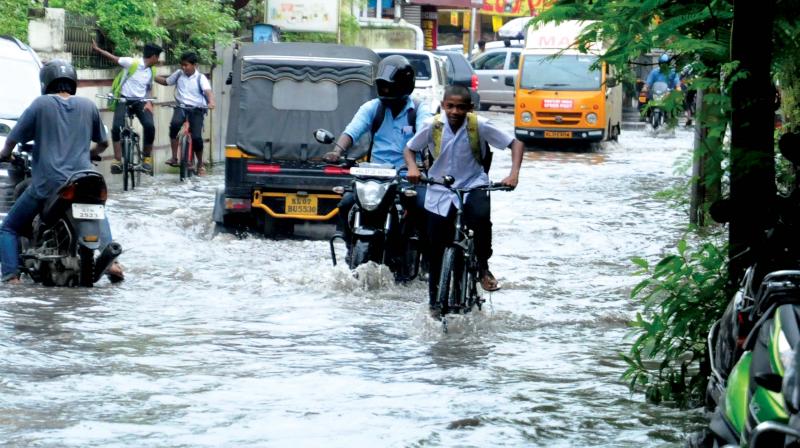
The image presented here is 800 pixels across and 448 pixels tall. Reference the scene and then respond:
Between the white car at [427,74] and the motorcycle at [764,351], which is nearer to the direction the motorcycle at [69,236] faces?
the white car

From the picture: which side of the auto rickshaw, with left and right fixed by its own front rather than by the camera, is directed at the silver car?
front

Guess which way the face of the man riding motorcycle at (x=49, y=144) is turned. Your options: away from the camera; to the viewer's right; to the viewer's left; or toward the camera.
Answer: away from the camera

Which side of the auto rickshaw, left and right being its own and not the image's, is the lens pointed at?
back

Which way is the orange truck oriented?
toward the camera

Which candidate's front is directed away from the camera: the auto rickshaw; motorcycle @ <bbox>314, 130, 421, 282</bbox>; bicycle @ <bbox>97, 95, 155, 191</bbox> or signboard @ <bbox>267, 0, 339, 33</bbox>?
the auto rickshaw

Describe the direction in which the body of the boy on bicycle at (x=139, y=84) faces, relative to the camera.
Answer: toward the camera

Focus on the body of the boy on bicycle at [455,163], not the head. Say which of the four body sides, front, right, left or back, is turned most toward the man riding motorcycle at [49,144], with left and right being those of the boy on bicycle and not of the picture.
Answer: right

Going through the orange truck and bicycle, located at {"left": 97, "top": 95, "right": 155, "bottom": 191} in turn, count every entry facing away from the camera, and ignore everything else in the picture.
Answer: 0

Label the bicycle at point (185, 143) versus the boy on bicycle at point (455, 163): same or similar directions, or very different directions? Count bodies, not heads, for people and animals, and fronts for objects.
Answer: same or similar directions

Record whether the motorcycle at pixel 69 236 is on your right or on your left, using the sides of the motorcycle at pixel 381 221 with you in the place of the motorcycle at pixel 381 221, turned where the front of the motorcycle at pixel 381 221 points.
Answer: on your right

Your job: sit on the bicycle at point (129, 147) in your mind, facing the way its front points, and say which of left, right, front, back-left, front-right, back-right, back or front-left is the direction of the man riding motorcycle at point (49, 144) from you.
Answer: front
